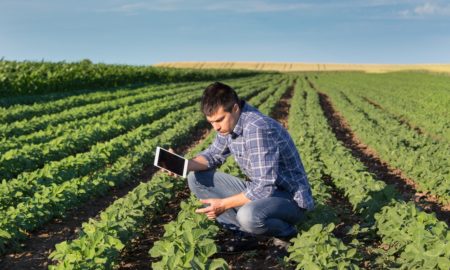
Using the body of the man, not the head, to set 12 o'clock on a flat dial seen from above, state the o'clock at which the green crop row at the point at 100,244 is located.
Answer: The green crop row is roughly at 1 o'clock from the man.

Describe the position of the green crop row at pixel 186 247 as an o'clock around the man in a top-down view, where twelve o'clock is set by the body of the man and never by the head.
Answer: The green crop row is roughly at 12 o'clock from the man.

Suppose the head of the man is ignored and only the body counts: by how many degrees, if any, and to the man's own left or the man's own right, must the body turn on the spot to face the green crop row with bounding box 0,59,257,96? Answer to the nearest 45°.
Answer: approximately 90° to the man's own right

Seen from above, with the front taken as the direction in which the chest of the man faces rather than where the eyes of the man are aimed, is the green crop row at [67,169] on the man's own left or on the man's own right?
on the man's own right

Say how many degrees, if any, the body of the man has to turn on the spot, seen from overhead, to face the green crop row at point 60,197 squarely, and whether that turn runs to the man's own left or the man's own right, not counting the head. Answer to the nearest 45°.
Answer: approximately 90° to the man's own right

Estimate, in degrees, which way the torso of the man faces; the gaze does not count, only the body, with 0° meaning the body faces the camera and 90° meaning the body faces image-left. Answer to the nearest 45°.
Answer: approximately 45°
